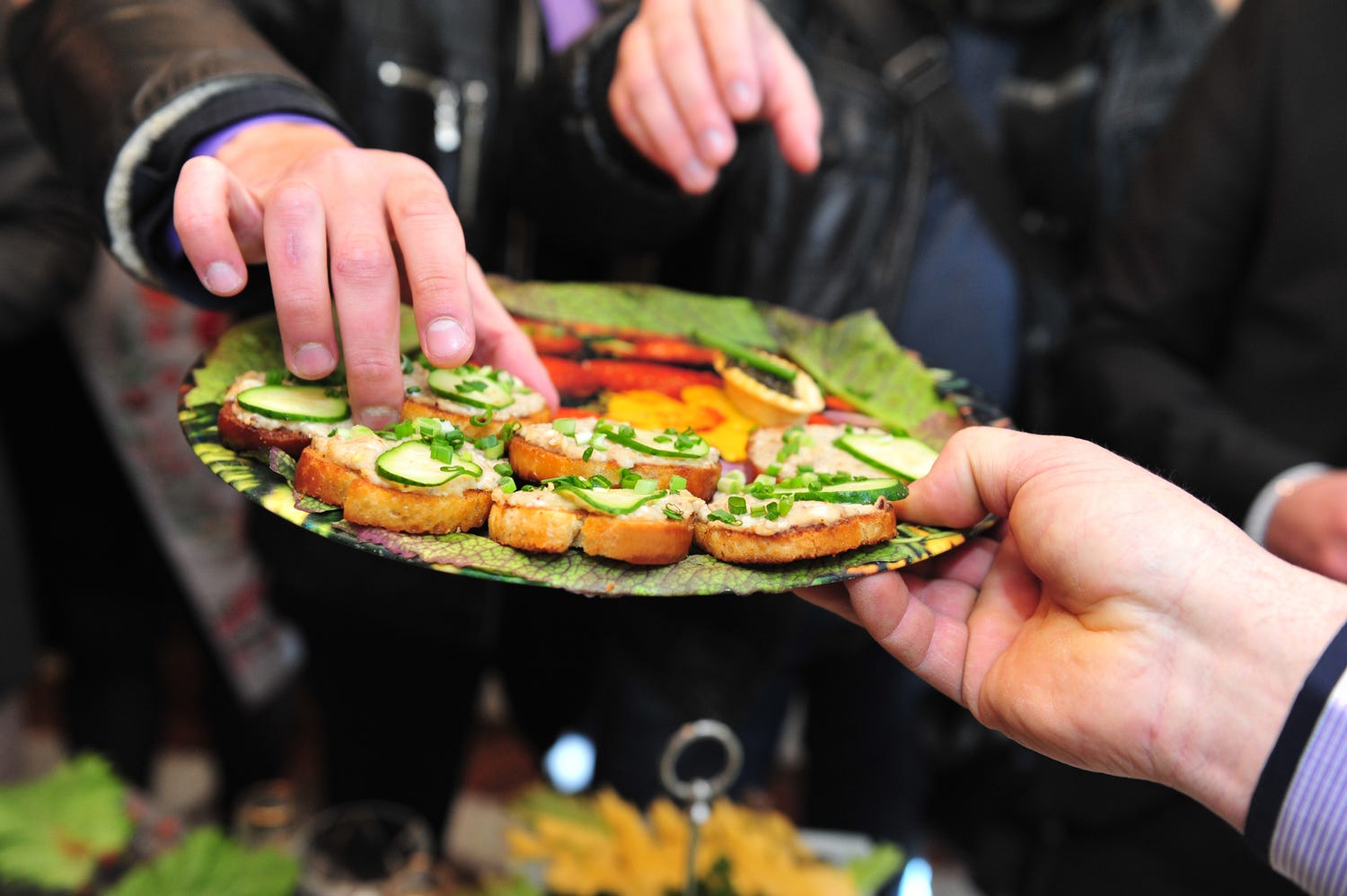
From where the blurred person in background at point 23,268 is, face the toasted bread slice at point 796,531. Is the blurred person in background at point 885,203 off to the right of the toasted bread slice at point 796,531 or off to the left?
left

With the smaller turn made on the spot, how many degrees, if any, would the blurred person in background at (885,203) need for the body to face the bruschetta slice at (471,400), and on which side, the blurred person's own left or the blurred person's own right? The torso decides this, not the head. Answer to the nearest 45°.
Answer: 0° — they already face it

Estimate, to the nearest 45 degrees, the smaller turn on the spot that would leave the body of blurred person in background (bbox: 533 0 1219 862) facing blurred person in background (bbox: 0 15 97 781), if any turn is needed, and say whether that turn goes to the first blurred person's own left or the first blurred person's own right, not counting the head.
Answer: approximately 90° to the first blurred person's own right

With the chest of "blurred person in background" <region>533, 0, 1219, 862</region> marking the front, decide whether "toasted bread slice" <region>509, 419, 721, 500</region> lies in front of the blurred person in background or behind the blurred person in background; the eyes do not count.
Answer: in front

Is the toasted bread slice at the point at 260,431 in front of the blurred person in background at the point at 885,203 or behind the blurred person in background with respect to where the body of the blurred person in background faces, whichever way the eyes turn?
in front

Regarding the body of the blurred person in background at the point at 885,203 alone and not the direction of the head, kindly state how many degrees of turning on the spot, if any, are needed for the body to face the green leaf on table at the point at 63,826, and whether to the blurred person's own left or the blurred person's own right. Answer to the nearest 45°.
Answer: approximately 45° to the blurred person's own right

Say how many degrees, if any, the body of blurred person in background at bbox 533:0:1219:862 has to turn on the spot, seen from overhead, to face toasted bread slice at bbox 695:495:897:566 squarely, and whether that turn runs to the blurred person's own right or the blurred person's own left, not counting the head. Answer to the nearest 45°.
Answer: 0° — they already face it

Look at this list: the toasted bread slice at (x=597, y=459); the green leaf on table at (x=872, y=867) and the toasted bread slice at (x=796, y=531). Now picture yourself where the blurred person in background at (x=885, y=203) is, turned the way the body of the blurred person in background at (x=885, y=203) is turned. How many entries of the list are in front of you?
3

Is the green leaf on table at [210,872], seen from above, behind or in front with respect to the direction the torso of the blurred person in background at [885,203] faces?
in front

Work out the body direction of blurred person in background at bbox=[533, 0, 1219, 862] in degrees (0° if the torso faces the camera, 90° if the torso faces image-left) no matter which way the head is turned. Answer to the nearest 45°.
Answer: approximately 0°
